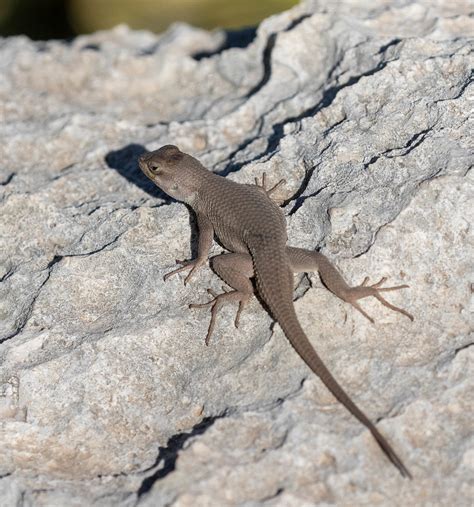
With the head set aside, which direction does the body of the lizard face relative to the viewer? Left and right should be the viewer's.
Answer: facing away from the viewer and to the left of the viewer
